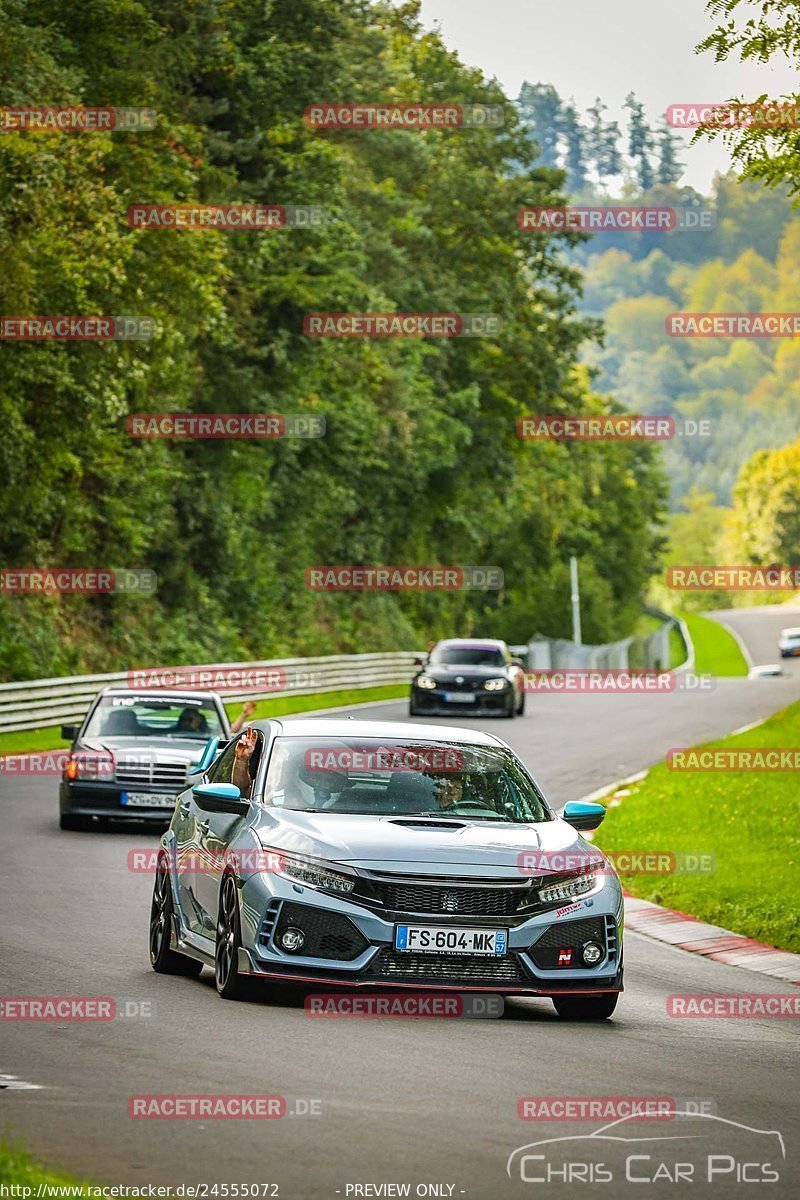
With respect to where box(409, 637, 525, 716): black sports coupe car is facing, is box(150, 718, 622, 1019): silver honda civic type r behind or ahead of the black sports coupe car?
ahead

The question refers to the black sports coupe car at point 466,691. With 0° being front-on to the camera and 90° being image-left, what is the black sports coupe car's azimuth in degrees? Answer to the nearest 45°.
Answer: approximately 0°

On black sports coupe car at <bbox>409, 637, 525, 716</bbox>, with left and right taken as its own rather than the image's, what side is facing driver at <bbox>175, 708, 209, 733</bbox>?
front
